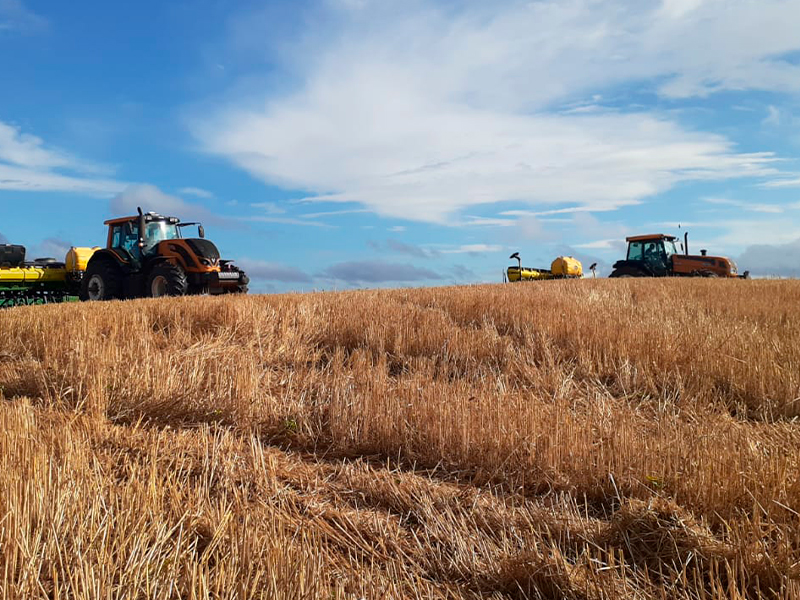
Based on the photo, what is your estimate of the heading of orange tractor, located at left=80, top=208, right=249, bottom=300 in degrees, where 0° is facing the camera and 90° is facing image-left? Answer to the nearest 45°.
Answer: approximately 315°

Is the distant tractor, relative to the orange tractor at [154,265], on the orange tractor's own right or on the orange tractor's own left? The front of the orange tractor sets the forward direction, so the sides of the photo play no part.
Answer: on the orange tractor's own left

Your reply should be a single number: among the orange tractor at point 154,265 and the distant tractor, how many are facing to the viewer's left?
0

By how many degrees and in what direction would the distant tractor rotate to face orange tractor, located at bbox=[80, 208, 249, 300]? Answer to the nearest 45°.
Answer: approximately 135° to its right

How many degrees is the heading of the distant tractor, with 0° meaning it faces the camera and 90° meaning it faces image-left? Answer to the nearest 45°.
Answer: approximately 270°
